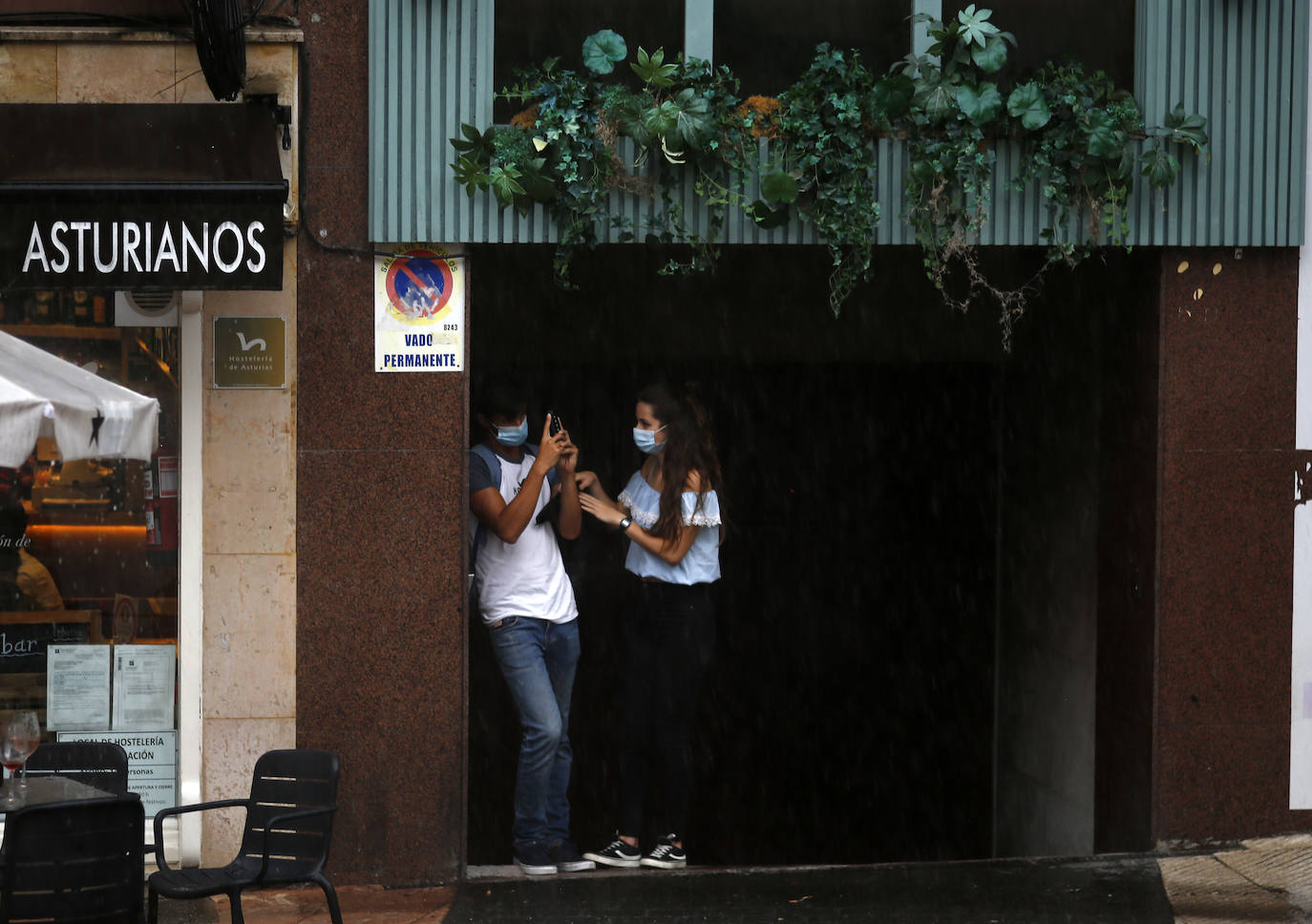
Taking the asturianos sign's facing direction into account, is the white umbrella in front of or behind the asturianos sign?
in front

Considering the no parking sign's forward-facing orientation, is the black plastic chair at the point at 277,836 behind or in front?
in front

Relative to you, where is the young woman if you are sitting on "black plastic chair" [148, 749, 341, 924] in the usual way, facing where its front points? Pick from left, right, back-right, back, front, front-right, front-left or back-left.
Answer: back

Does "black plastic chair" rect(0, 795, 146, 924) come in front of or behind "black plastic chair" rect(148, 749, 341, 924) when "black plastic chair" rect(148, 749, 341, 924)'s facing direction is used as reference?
in front

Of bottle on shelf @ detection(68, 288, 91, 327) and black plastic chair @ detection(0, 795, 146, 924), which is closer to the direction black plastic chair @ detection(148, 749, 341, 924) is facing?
the black plastic chair

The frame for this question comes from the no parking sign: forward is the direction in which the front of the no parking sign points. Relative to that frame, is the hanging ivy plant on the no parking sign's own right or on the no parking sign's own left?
on the no parking sign's own left

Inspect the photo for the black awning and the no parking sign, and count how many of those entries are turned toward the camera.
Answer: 2

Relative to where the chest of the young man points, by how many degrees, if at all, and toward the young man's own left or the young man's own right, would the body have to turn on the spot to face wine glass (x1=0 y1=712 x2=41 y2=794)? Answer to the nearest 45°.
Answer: approximately 90° to the young man's own right

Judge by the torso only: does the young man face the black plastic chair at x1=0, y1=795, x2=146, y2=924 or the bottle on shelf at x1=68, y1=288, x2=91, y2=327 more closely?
the black plastic chair

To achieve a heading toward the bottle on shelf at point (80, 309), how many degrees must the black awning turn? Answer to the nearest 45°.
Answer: approximately 180°

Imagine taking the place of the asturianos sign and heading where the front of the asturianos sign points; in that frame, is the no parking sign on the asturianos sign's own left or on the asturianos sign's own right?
on the asturianos sign's own left

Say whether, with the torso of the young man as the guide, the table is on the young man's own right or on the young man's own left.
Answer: on the young man's own right
